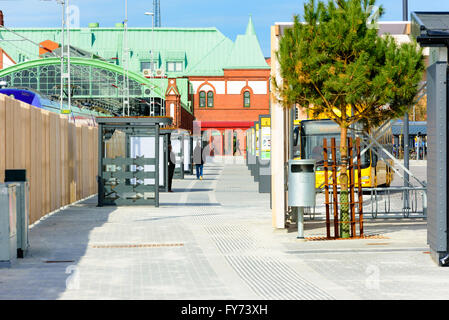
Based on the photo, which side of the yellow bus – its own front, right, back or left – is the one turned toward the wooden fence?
front

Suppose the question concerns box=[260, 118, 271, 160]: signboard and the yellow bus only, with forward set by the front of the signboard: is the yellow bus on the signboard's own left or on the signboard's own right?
on the signboard's own left

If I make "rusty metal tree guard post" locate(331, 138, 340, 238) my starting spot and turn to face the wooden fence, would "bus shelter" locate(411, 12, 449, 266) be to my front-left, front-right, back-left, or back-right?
back-left

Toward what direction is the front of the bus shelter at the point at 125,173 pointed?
to the viewer's right

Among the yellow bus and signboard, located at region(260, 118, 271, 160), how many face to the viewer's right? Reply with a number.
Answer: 0

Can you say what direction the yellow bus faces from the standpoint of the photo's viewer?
facing the viewer and to the left of the viewer

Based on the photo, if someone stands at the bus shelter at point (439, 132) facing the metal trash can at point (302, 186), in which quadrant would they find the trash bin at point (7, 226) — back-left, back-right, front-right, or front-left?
front-left

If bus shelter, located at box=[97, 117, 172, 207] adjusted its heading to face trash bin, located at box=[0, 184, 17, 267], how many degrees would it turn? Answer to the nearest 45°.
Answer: approximately 90° to its right
